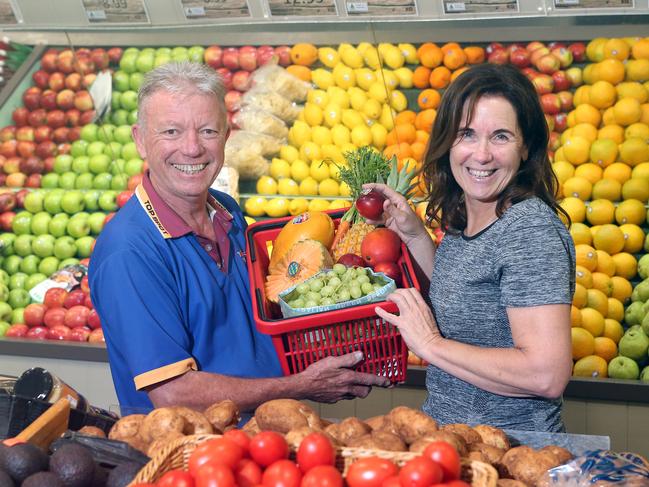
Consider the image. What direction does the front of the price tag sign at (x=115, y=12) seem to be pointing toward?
toward the camera

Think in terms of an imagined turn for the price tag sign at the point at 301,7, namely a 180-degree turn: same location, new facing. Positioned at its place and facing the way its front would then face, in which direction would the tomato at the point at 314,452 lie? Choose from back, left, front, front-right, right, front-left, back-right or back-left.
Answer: back

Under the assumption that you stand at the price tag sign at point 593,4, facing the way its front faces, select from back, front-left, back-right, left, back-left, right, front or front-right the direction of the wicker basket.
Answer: front

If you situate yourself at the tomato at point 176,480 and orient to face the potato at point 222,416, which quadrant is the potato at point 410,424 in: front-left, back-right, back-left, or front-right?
front-right

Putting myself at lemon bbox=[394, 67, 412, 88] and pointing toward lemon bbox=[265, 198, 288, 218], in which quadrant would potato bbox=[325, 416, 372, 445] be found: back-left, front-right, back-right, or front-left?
front-left

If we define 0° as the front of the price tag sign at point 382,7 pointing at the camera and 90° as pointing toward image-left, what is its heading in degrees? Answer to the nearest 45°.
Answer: approximately 0°

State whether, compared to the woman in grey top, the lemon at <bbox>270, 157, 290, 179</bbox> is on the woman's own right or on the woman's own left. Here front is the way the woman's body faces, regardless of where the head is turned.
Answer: on the woman's own right

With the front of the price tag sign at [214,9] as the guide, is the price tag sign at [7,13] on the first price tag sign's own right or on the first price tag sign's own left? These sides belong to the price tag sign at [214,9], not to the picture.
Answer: on the first price tag sign's own right

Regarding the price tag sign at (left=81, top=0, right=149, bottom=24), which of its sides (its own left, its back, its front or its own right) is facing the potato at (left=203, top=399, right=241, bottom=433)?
front

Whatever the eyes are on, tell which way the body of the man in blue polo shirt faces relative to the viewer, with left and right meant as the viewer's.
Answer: facing the viewer and to the right of the viewer

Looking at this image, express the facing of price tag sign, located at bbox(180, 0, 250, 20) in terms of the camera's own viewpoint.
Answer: facing the viewer

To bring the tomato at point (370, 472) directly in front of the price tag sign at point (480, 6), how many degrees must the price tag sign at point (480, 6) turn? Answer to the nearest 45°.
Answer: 0° — it already faces it

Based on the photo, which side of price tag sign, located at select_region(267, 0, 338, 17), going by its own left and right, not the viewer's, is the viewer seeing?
front
